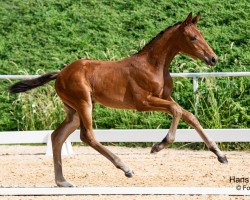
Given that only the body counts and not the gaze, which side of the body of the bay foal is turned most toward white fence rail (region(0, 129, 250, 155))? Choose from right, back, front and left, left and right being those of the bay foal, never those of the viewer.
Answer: left

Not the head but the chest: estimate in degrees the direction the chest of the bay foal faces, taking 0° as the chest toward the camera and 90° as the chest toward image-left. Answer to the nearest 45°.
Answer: approximately 270°
